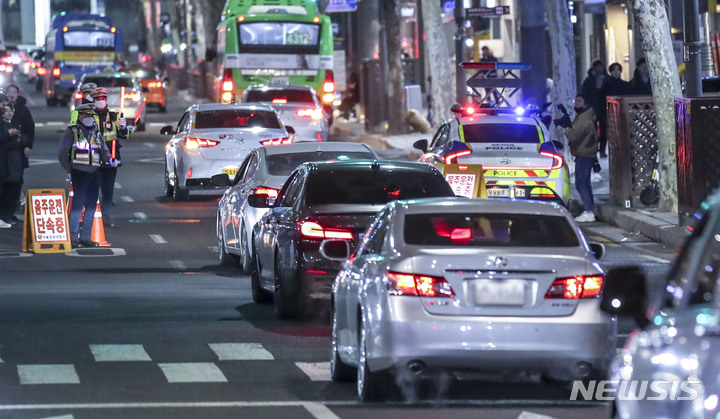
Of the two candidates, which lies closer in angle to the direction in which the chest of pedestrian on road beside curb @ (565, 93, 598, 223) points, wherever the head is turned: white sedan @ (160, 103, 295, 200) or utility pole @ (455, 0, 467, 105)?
the white sedan

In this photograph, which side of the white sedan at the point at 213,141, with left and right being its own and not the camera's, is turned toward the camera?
back

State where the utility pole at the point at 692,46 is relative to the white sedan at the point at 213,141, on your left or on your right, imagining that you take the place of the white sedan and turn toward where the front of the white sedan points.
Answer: on your right

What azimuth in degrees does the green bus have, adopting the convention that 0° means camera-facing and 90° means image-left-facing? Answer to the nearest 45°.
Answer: approximately 180°

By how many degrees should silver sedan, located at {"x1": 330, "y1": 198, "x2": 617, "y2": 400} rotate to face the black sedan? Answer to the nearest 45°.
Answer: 0° — it already faces it

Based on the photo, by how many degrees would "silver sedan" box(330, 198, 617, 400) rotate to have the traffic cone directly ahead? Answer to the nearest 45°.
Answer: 0° — it already faces it

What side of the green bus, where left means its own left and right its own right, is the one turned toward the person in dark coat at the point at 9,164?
back

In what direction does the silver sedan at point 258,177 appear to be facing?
away from the camera

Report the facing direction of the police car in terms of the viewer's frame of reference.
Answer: facing away from the viewer
